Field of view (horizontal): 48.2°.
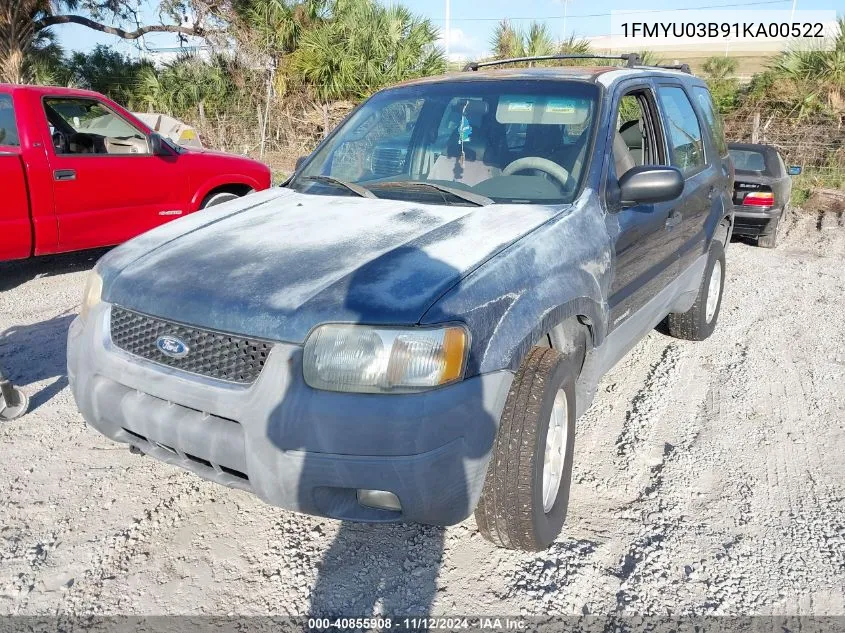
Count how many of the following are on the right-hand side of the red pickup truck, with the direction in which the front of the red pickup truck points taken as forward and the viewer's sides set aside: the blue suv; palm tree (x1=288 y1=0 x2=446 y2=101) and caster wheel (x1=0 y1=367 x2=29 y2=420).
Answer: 2

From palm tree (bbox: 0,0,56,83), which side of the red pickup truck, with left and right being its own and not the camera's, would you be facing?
left

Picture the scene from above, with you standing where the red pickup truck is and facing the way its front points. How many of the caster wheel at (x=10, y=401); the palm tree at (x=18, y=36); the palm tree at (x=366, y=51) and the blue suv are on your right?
2

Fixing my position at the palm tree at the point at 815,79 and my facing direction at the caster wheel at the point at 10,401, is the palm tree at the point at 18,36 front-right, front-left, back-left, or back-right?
front-right

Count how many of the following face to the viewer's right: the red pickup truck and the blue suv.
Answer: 1

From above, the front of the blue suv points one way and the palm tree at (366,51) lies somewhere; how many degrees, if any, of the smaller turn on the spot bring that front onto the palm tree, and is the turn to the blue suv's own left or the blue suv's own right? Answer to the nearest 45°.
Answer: approximately 135° to the blue suv's own right

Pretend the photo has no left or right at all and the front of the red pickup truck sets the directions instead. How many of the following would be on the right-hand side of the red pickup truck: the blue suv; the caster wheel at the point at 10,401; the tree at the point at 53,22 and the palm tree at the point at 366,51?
2

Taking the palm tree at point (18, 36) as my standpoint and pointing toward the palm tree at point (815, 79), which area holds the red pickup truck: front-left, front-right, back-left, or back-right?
front-right

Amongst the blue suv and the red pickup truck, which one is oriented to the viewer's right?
the red pickup truck

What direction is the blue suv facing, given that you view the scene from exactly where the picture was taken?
facing the viewer and to the left of the viewer

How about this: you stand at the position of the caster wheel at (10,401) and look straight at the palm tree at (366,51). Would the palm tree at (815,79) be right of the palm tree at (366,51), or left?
right

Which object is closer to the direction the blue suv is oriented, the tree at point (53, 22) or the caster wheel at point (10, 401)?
the caster wheel

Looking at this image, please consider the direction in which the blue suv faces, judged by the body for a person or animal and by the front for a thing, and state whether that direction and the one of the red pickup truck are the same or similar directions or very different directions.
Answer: very different directions

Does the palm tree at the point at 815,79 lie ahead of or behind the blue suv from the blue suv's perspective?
behind

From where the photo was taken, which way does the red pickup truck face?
to the viewer's right
